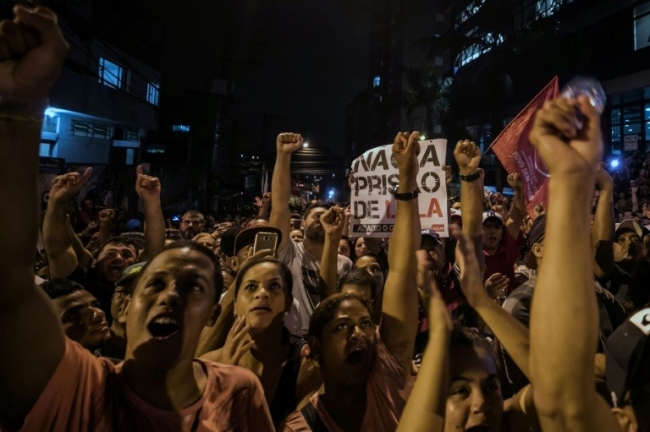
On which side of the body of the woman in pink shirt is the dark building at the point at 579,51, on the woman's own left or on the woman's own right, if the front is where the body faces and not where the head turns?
on the woman's own left

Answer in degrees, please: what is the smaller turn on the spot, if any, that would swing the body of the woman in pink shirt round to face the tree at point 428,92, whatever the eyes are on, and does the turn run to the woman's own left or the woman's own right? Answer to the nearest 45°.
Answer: approximately 135° to the woman's own left

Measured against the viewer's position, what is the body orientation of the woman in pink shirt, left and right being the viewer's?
facing the viewer and to the right of the viewer
